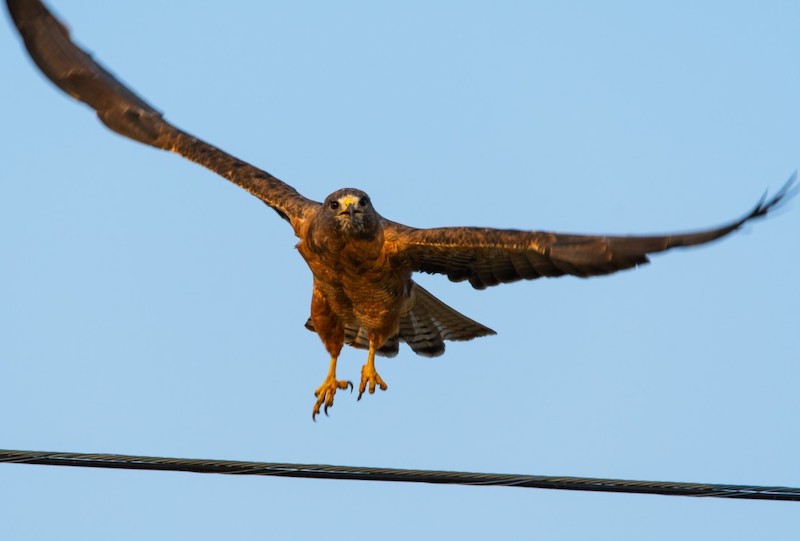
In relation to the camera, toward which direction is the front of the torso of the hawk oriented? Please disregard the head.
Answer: toward the camera
